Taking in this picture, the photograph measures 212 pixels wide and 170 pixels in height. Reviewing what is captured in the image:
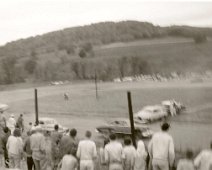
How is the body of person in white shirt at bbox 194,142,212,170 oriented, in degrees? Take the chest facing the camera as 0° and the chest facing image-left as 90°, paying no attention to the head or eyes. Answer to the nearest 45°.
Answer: approximately 180°

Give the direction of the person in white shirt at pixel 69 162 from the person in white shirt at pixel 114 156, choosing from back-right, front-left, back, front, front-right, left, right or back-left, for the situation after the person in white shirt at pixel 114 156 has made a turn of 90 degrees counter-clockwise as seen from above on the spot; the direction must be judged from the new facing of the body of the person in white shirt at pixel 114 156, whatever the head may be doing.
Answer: front

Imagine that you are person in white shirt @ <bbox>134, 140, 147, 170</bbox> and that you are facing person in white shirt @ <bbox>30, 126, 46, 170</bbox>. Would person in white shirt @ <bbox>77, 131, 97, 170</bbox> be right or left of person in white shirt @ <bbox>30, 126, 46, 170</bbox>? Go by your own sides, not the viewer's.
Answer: left

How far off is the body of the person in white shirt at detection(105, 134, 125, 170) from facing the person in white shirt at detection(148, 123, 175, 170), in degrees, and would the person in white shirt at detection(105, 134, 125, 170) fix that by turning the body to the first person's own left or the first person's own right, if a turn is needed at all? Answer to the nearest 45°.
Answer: approximately 135° to the first person's own right

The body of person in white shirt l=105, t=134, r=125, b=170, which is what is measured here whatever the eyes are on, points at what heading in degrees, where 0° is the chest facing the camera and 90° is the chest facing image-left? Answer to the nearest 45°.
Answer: approximately 180°

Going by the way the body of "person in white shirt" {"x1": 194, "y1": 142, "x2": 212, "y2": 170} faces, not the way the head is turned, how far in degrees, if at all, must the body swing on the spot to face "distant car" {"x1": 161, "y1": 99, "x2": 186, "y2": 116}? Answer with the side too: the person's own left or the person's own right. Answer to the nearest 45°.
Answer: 0° — they already face it

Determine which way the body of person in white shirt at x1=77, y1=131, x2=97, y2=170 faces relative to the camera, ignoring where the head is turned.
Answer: away from the camera

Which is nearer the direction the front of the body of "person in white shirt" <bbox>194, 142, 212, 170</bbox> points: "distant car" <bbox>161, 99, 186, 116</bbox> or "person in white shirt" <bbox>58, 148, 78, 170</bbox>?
the distant car

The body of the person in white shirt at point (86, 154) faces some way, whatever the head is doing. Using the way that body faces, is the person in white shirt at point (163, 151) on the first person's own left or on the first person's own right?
on the first person's own right
